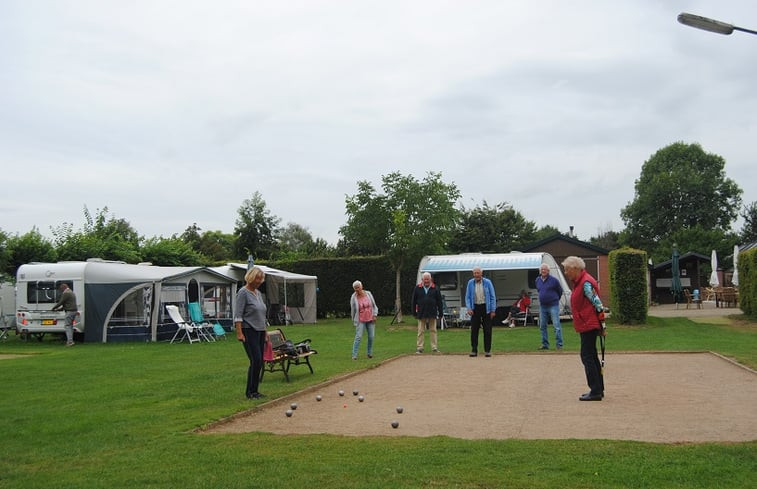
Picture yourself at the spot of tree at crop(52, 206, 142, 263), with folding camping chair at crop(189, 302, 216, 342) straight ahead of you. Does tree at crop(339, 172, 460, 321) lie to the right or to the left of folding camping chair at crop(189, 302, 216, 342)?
left

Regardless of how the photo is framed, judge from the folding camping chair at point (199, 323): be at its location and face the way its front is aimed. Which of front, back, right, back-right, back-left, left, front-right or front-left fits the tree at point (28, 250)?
back

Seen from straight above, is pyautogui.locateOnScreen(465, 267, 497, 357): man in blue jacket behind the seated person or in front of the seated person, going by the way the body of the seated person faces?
in front

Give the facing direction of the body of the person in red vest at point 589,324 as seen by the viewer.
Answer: to the viewer's left

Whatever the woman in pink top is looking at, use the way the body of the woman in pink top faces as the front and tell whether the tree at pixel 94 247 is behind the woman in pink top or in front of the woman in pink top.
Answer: behind

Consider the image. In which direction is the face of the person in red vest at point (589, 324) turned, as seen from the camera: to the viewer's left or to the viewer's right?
to the viewer's left

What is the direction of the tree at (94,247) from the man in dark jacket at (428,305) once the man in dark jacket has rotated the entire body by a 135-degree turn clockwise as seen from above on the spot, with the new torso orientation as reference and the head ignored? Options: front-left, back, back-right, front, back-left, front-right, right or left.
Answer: front

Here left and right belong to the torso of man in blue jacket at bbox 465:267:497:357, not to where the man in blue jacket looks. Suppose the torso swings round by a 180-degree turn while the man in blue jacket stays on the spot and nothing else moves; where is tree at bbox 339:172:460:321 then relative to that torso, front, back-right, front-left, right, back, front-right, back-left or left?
front

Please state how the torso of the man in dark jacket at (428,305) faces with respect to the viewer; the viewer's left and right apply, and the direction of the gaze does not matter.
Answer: facing the viewer

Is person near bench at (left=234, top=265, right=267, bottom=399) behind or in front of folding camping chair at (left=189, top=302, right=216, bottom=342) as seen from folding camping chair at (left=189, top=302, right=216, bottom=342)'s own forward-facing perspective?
in front

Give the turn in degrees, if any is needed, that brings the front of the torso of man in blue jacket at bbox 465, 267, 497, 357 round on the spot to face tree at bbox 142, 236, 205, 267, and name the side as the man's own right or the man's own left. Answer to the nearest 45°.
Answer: approximately 135° to the man's own right

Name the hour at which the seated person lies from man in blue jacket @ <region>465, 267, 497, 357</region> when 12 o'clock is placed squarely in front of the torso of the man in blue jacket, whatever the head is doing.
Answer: The seated person is roughly at 6 o'clock from the man in blue jacket.
